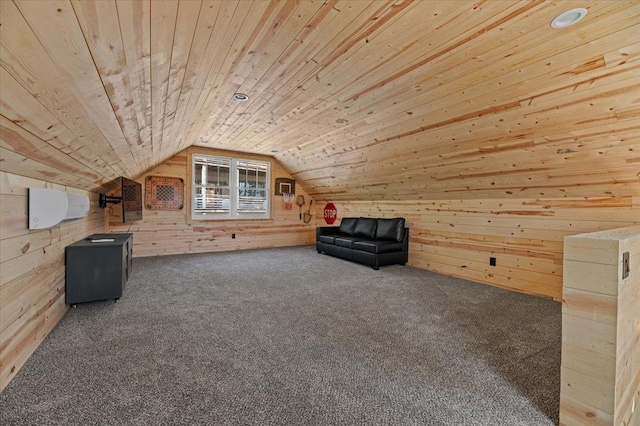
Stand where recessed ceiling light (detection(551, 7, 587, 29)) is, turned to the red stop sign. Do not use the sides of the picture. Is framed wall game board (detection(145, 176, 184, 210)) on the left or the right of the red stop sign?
left

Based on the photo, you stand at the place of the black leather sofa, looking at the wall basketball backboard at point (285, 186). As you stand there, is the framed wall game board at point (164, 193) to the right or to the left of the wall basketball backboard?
left

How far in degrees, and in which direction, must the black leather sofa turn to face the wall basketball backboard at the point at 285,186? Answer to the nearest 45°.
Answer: approximately 90° to its right

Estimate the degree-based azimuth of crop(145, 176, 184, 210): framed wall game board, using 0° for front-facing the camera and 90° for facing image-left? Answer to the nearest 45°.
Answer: approximately 0°

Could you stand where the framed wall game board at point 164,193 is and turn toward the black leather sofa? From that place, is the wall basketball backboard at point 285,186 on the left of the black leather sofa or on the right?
left

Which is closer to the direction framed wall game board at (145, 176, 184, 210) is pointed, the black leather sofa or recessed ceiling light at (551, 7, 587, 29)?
the recessed ceiling light

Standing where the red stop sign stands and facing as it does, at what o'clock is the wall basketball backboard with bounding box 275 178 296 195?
The wall basketball backboard is roughly at 1 o'clock from the red stop sign.

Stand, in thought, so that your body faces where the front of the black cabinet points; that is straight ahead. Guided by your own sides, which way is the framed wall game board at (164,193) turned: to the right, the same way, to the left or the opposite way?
to the right

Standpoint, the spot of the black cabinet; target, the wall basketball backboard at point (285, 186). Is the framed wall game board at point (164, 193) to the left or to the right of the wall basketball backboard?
left

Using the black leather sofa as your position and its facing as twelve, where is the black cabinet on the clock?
The black cabinet is roughly at 12 o'clock from the black leather sofa.

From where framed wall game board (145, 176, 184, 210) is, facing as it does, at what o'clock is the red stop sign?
The red stop sign is roughly at 9 o'clock from the framed wall game board.
